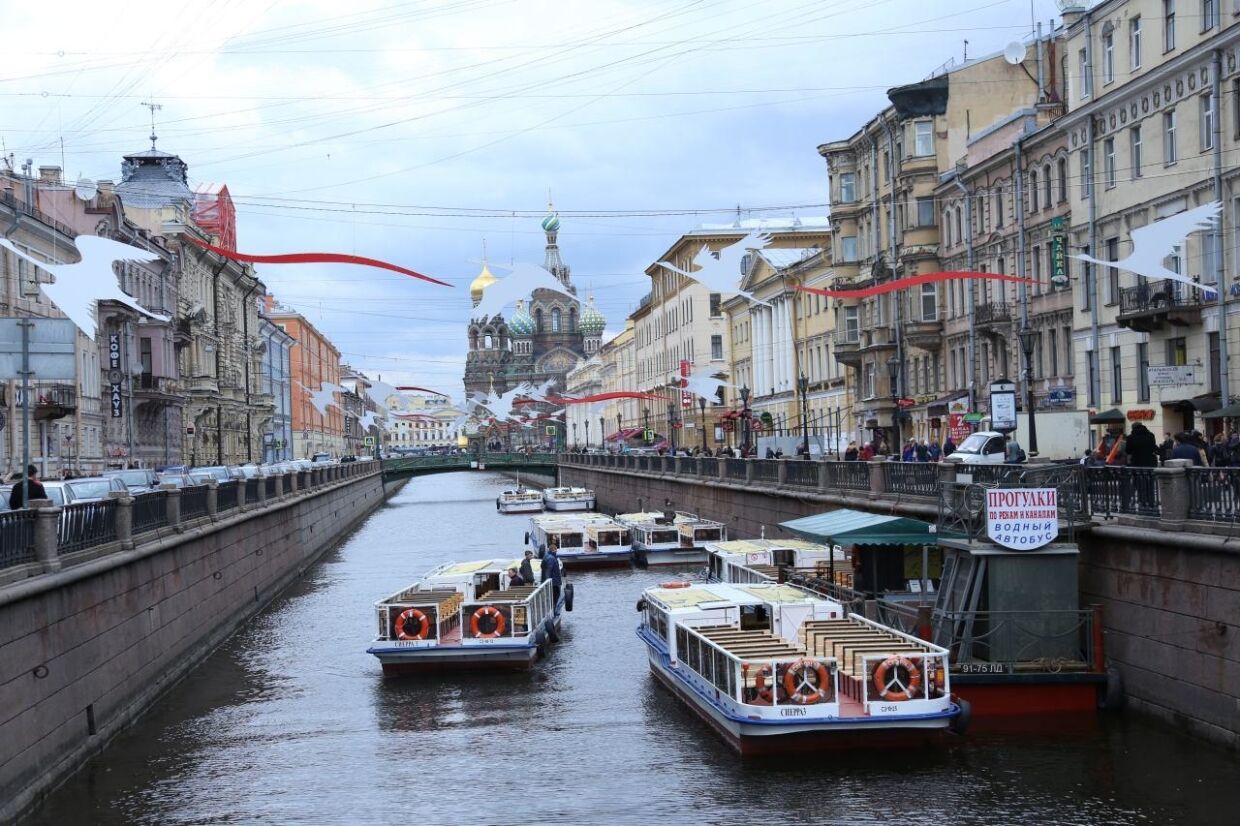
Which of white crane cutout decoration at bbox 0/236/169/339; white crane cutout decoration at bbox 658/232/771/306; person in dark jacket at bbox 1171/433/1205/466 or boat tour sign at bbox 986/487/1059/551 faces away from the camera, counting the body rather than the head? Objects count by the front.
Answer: the person in dark jacket

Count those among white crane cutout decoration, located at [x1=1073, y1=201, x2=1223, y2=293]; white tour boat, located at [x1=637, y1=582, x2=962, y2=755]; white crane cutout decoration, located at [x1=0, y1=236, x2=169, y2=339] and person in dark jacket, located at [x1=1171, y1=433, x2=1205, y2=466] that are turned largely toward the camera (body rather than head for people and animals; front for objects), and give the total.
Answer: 0

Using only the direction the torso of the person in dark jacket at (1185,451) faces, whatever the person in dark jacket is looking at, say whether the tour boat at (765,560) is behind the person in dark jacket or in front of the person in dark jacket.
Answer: in front

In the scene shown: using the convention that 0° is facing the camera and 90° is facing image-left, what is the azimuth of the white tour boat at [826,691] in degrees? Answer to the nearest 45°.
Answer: approximately 135°

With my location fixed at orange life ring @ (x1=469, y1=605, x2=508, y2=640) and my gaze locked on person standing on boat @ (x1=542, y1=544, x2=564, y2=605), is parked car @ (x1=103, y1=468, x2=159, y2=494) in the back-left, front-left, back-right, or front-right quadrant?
front-left

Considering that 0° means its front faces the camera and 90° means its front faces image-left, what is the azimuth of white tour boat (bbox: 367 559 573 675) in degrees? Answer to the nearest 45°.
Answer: approximately 225°

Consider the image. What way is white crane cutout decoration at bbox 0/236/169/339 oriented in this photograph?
to the viewer's left

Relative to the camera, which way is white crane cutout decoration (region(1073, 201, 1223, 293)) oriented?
to the viewer's left

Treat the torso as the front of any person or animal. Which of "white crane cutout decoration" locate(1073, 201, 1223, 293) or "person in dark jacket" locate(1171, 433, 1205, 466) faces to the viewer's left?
the white crane cutout decoration

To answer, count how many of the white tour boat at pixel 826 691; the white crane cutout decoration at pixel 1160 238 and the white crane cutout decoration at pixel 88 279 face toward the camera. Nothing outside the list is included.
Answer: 0

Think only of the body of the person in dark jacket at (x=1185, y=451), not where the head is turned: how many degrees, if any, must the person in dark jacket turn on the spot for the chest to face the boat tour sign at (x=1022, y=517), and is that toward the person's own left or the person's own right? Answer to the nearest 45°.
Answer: approximately 135° to the person's own left

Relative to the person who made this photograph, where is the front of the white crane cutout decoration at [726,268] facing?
facing to the left of the viewer

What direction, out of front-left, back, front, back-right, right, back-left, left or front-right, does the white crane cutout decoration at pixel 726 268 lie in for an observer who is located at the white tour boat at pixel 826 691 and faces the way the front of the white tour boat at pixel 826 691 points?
front-right

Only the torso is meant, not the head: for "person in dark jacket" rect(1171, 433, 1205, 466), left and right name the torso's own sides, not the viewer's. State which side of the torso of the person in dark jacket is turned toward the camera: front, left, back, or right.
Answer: back
